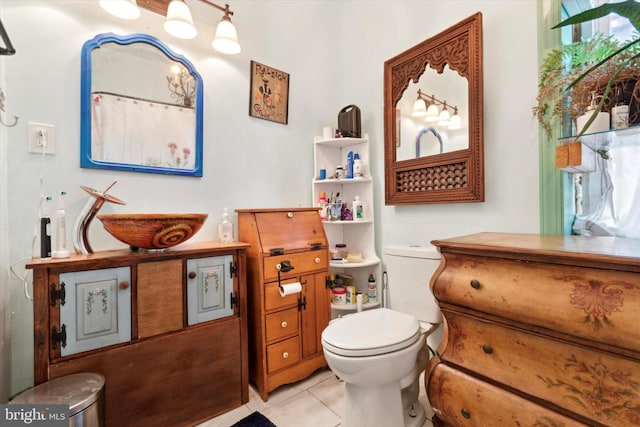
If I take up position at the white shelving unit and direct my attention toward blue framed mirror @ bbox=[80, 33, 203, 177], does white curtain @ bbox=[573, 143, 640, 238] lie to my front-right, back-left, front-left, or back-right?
back-left

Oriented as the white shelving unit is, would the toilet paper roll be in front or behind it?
in front

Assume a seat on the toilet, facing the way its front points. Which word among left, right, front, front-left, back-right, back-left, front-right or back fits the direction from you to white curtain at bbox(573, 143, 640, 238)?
back-left

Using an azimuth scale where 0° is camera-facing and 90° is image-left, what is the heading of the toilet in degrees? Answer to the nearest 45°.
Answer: approximately 45°

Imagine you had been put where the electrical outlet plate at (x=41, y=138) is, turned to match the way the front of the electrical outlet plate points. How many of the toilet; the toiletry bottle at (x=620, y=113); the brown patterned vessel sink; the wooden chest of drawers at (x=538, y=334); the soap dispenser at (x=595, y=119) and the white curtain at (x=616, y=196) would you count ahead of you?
6

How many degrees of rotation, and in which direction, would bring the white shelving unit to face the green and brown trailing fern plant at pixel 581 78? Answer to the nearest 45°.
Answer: approximately 45° to its left

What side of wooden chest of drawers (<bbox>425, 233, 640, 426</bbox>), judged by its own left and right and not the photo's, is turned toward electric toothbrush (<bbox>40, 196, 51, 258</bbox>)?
front

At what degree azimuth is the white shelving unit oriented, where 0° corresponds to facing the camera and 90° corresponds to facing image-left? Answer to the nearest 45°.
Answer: approximately 0°

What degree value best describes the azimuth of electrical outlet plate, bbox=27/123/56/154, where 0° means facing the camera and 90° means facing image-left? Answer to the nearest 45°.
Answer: approximately 315°

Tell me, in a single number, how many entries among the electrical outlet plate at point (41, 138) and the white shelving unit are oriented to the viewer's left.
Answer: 0
